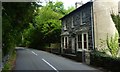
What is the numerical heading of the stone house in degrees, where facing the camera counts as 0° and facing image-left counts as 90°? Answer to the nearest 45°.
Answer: approximately 45°

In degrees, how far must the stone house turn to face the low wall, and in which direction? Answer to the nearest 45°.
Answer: approximately 45° to its left
